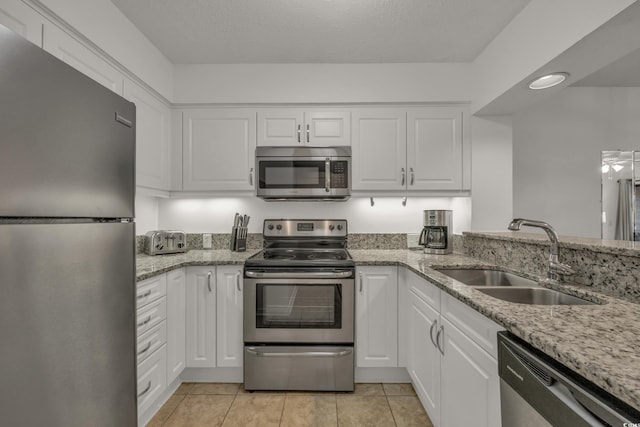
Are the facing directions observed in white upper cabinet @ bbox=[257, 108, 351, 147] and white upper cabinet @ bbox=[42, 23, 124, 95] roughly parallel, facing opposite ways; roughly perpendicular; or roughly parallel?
roughly perpendicular

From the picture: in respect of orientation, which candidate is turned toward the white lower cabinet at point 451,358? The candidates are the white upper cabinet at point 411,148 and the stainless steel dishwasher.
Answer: the white upper cabinet

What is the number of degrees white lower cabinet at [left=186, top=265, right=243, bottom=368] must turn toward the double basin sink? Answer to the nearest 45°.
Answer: approximately 45° to its left

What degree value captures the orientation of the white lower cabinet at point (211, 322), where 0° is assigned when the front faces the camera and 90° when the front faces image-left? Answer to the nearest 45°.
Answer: approximately 0°

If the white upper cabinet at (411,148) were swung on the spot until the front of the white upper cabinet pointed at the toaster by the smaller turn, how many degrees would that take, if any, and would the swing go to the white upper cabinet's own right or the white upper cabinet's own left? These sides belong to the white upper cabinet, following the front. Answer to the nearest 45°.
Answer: approximately 90° to the white upper cabinet's own right

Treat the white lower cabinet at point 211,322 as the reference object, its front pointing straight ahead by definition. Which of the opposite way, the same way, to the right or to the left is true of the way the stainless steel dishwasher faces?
to the right

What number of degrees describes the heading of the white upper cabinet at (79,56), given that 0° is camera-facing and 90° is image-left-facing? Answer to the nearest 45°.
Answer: approximately 315°

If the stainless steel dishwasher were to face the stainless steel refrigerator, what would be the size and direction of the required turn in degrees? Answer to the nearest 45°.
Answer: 0° — it already faces it

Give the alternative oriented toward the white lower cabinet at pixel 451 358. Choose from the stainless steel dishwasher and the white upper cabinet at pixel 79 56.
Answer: the white upper cabinet
